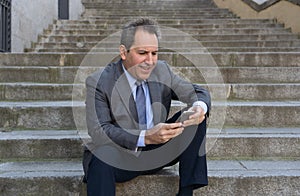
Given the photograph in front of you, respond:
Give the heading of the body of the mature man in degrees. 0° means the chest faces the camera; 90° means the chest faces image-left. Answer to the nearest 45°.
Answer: approximately 315°

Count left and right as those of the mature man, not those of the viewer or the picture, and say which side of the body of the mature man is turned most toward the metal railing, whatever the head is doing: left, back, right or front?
back

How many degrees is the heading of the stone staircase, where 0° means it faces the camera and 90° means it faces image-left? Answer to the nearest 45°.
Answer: approximately 0°
